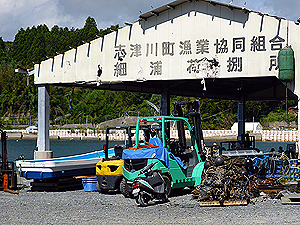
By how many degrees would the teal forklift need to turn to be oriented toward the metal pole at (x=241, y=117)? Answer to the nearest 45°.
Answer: approximately 45° to its left

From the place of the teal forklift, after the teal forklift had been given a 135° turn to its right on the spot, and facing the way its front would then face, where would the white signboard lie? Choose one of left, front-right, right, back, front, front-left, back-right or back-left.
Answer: back

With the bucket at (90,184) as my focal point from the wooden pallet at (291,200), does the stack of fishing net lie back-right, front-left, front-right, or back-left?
front-left

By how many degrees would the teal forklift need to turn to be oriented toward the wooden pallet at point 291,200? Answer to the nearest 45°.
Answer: approximately 45° to its right

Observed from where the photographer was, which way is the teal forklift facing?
facing away from the viewer and to the right of the viewer

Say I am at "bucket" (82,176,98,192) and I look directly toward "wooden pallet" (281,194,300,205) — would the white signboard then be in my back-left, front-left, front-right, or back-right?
front-left

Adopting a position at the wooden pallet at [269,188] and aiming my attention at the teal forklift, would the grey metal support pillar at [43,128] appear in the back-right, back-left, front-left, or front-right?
front-right

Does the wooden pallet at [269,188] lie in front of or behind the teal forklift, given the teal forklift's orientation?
in front
